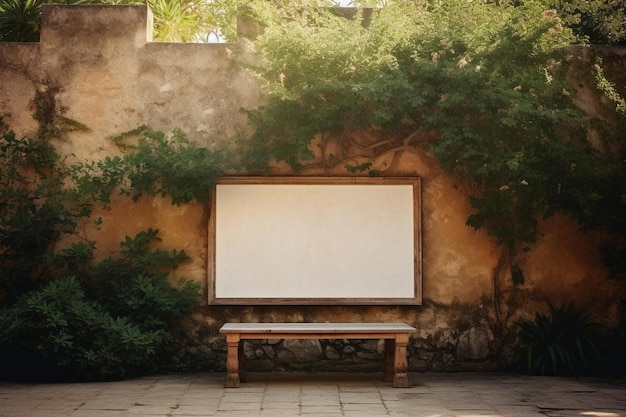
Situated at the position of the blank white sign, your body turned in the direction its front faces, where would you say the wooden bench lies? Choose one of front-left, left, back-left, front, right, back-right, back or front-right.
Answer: front

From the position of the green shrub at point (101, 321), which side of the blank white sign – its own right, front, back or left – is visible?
right

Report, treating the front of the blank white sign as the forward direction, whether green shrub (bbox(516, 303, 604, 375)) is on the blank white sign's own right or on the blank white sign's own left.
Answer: on the blank white sign's own left

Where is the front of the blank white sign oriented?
toward the camera
